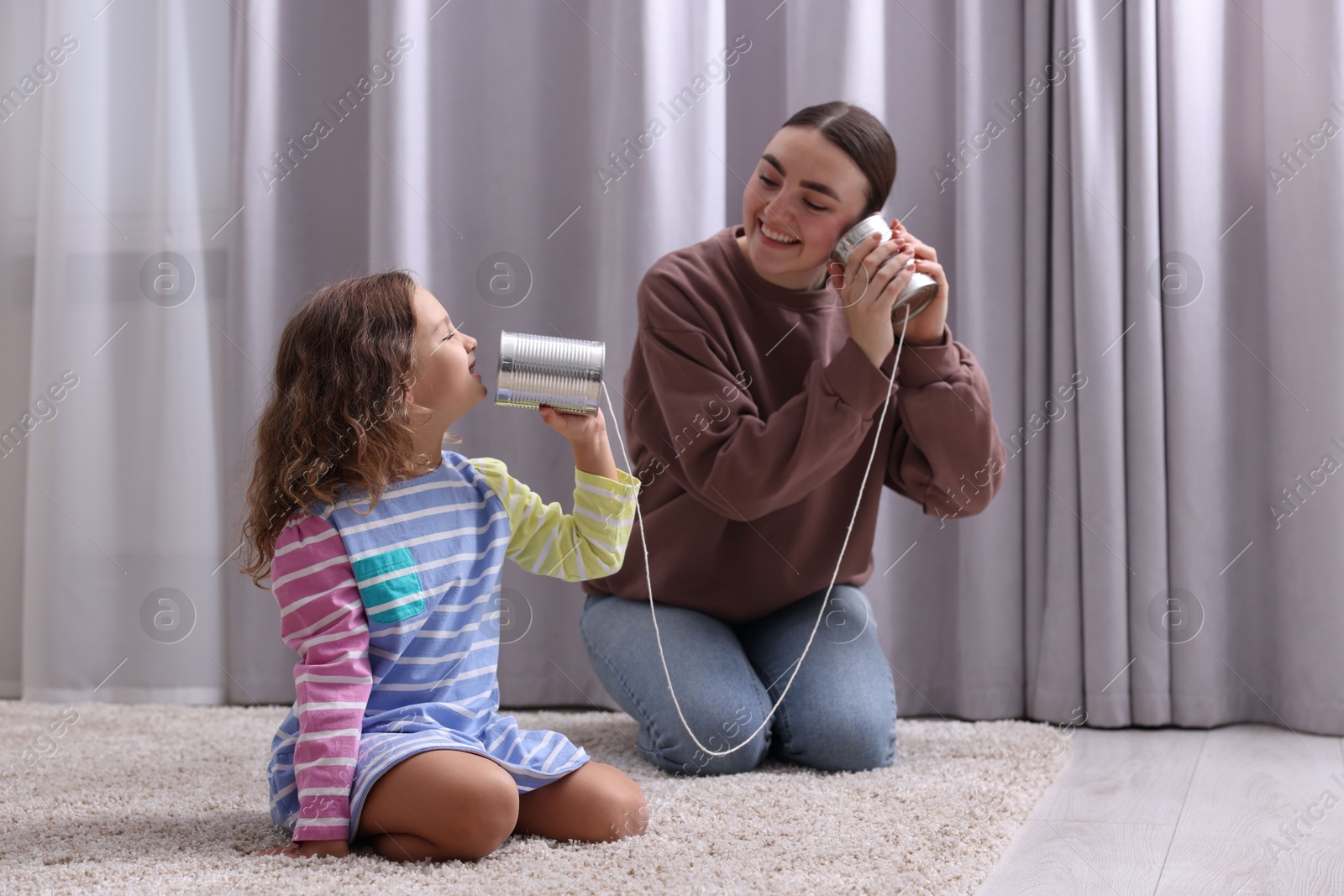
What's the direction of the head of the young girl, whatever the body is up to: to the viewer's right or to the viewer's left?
to the viewer's right

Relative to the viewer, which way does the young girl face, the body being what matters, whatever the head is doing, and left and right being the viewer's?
facing the viewer and to the right of the viewer

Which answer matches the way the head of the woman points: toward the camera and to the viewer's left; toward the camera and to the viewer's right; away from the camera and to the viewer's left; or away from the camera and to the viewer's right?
toward the camera and to the viewer's left
